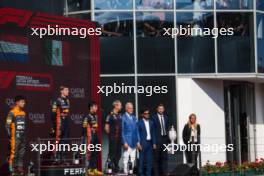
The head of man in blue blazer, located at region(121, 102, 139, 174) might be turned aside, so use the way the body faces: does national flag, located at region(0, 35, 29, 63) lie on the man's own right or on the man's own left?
on the man's own right

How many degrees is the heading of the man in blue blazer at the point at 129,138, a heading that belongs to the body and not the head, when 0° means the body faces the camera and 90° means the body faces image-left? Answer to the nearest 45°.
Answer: approximately 315°

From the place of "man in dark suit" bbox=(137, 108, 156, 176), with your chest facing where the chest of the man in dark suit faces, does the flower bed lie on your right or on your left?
on your left

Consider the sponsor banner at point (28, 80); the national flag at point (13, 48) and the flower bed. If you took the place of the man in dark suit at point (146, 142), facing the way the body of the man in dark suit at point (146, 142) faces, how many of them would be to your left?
1

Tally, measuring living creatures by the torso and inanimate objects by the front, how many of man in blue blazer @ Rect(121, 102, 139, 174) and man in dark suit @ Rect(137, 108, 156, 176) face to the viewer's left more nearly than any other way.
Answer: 0

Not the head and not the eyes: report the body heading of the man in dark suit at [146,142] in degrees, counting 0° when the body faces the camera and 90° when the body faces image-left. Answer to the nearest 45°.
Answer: approximately 315°

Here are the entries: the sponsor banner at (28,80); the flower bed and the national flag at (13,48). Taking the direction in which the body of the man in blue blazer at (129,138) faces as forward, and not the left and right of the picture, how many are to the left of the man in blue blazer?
1

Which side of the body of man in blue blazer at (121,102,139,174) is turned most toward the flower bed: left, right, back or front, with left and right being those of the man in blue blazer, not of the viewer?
left
